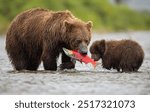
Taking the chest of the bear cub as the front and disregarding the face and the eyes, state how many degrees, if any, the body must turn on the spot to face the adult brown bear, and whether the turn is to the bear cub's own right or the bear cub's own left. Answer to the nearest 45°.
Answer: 0° — it already faces it

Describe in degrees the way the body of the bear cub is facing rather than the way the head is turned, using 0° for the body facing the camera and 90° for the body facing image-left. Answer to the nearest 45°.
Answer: approximately 90°
